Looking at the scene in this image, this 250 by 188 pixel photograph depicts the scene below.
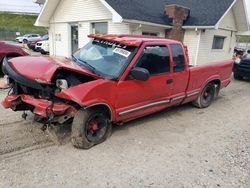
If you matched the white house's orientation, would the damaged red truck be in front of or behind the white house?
in front

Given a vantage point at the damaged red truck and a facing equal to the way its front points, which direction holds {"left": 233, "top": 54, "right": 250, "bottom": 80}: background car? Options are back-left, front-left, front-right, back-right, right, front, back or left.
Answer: back

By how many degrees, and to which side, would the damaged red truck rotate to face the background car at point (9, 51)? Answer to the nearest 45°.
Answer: approximately 90° to its right

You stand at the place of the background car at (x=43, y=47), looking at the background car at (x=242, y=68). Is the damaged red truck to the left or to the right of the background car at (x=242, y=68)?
right

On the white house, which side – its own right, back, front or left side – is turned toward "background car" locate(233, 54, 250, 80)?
left

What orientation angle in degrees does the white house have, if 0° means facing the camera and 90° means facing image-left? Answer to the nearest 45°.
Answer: approximately 45°

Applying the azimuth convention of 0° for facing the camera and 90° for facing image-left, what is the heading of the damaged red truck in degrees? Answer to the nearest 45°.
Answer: approximately 45°

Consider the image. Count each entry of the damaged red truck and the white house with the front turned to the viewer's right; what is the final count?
0

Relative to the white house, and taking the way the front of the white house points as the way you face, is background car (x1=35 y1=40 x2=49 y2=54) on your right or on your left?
on your right
